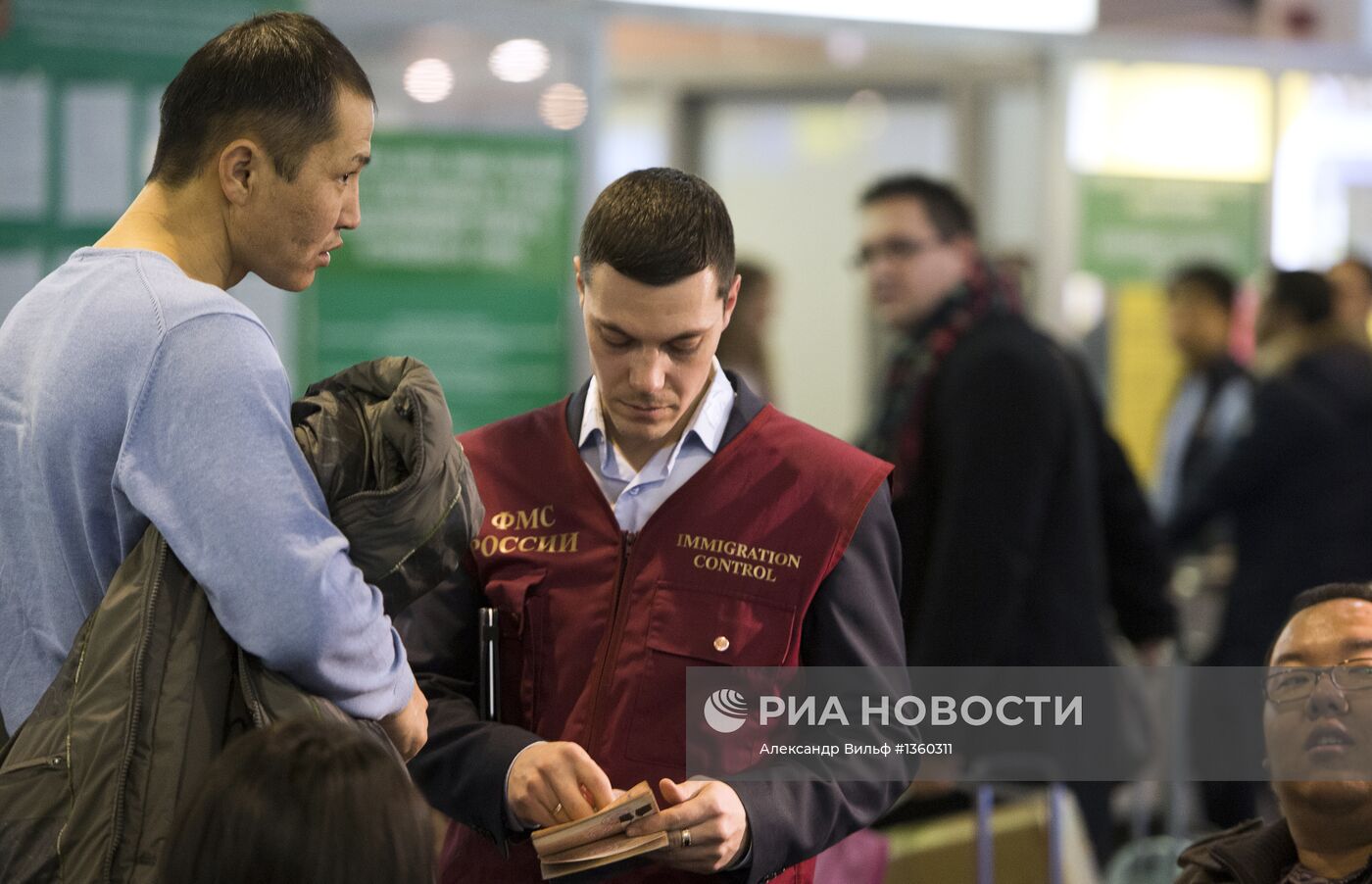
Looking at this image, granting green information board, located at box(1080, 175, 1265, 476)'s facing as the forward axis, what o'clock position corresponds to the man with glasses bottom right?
The man with glasses bottom right is roughly at 12 o'clock from the green information board.

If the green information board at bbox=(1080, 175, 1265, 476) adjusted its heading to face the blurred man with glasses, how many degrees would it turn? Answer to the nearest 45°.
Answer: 0° — it already faces them

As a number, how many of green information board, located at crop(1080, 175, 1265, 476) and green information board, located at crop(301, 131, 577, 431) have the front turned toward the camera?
2

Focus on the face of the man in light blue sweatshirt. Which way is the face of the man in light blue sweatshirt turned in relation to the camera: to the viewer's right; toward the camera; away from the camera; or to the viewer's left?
to the viewer's right

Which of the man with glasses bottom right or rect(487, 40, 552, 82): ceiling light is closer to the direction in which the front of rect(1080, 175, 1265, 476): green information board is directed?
the man with glasses bottom right

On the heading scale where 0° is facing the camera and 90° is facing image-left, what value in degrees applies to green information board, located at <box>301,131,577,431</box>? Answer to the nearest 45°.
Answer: approximately 0°

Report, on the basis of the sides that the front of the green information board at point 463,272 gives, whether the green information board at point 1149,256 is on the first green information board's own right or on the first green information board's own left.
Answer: on the first green information board's own left

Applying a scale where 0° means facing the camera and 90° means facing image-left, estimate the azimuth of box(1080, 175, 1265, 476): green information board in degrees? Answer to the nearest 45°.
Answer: approximately 0°

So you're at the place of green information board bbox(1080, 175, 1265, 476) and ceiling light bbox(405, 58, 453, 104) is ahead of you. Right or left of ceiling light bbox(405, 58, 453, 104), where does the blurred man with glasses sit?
left

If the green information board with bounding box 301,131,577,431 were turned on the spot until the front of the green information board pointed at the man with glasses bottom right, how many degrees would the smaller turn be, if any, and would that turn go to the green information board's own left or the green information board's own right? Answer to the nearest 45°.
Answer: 0° — it already faces them
